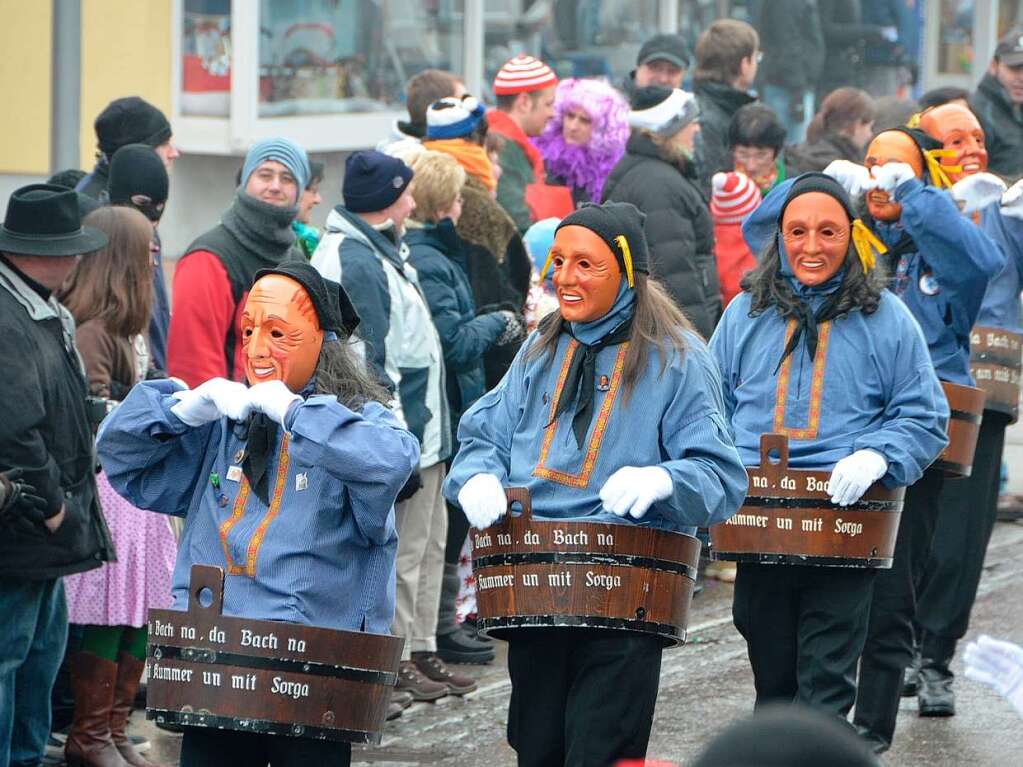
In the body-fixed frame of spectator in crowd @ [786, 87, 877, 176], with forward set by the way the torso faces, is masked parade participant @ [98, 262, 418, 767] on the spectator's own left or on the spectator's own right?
on the spectator's own right

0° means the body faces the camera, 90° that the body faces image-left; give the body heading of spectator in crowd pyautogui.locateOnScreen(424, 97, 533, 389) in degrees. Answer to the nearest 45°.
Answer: approximately 225°

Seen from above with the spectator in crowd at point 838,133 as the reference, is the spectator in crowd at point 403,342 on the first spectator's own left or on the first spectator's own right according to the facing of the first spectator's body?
on the first spectator's own right

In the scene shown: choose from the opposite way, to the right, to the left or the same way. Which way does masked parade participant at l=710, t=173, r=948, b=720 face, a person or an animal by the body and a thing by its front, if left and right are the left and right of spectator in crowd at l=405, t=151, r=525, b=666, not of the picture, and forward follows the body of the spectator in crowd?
to the right

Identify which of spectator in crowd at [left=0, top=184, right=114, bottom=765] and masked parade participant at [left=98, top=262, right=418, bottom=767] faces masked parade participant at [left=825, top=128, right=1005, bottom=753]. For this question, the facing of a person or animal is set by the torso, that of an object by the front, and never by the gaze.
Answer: the spectator in crowd

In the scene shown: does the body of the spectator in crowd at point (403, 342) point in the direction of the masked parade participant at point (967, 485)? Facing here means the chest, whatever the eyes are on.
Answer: yes

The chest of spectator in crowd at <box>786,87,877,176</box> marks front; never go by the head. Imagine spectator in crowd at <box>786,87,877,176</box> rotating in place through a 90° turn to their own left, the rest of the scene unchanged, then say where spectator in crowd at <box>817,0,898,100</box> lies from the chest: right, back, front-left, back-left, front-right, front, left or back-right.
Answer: front

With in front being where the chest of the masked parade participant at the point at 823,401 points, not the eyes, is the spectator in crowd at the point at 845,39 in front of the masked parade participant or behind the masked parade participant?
behind

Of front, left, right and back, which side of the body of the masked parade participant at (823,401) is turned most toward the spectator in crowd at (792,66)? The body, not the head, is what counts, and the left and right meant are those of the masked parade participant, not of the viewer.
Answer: back
